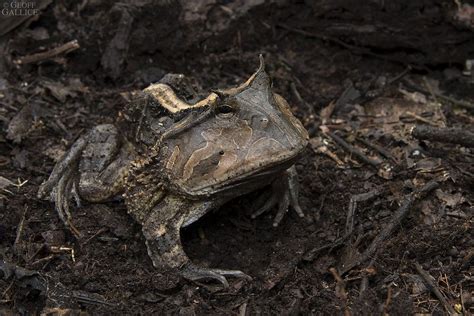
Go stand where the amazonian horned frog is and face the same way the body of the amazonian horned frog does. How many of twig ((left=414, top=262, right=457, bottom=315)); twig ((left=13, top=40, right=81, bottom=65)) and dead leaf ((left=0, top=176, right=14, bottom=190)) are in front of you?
1

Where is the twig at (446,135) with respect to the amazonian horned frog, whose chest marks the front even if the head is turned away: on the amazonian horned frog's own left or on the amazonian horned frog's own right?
on the amazonian horned frog's own left

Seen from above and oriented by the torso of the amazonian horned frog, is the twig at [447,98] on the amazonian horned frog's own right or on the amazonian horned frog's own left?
on the amazonian horned frog's own left

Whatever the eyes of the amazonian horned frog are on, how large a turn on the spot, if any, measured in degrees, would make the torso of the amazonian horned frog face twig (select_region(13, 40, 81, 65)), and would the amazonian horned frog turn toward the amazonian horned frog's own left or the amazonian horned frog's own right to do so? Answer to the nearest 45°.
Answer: approximately 180°

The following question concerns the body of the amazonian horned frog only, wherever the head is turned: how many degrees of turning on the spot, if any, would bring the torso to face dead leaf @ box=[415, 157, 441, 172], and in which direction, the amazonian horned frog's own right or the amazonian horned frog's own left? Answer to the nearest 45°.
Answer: approximately 45° to the amazonian horned frog's own left

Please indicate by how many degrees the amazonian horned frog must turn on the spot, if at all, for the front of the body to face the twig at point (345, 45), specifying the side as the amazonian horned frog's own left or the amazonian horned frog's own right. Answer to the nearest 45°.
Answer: approximately 90° to the amazonian horned frog's own left

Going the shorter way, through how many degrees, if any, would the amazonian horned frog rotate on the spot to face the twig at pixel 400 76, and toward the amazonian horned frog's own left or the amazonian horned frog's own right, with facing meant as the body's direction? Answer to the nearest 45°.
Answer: approximately 90° to the amazonian horned frog's own left

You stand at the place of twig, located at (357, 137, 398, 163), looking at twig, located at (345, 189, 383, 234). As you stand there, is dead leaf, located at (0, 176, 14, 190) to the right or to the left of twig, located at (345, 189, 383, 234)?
right

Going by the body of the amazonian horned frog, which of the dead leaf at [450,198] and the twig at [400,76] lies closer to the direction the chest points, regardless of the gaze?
the dead leaf

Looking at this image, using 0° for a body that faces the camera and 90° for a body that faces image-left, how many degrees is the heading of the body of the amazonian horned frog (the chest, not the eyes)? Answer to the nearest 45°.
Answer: approximately 315°
